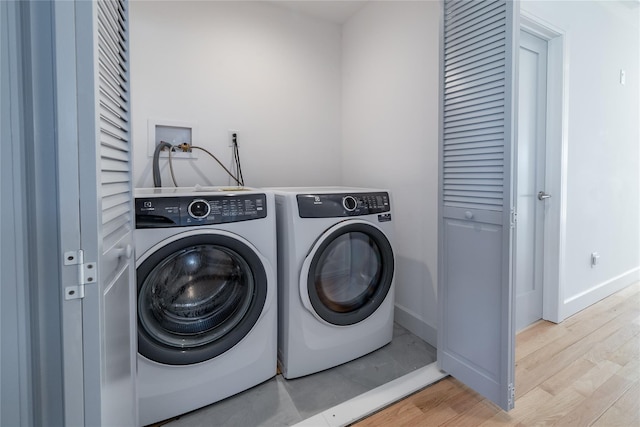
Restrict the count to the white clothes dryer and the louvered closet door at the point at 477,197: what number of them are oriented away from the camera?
0

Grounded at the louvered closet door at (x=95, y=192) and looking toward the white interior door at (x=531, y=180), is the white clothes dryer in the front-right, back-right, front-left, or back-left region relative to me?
front-left

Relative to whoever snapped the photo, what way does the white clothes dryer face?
facing the viewer and to the right of the viewer

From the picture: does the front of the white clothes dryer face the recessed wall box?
no

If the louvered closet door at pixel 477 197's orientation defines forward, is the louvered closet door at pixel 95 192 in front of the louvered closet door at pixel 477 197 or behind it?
in front

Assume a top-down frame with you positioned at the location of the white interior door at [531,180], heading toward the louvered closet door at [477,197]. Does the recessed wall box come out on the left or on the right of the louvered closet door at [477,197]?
right

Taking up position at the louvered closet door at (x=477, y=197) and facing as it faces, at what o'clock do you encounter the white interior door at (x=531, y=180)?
The white interior door is roughly at 5 o'clock from the louvered closet door.

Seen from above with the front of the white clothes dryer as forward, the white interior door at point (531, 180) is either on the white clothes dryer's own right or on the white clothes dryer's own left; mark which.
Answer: on the white clothes dryer's own left

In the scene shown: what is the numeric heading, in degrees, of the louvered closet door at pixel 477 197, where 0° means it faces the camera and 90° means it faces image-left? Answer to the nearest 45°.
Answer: approximately 45°

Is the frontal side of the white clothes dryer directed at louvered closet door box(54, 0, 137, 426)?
no
